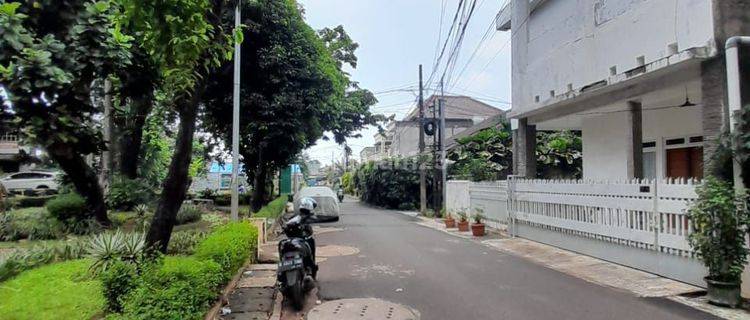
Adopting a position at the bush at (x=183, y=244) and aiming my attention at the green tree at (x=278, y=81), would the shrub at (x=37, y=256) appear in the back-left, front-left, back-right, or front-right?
back-left

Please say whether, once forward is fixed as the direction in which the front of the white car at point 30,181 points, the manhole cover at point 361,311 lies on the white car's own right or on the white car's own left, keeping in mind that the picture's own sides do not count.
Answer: on the white car's own left

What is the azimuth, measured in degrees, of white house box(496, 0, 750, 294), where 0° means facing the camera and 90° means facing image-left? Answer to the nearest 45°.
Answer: approximately 45°

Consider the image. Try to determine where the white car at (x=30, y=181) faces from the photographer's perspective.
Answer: facing to the left of the viewer

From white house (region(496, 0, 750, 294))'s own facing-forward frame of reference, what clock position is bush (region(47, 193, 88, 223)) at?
The bush is roughly at 1 o'clock from the white house.

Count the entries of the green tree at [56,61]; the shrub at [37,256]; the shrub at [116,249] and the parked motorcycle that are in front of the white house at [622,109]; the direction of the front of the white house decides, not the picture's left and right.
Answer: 4
